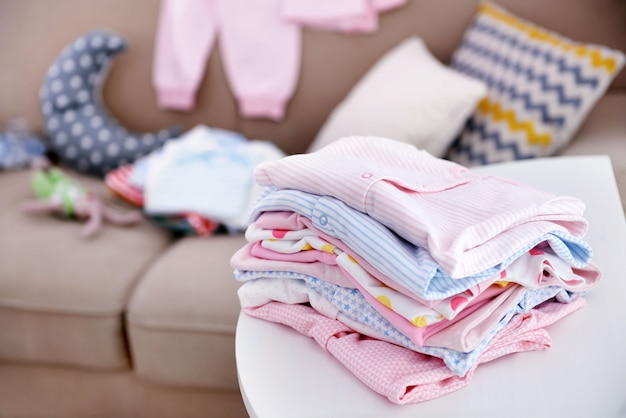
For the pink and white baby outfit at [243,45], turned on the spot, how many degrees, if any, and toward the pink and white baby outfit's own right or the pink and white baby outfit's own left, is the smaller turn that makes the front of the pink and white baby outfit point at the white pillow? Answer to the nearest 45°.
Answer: approximately 45° to the pink and white baby outfit's own left

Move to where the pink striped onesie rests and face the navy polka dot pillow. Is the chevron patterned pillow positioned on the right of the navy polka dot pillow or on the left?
right

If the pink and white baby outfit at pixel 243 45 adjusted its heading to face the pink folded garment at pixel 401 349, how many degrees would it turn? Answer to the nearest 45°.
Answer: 0° — it already faces it

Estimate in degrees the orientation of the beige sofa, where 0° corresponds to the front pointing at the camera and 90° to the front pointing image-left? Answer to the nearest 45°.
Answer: approximately 0°

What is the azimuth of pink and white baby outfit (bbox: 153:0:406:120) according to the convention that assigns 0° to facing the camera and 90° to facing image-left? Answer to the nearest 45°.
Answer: approximately 0°

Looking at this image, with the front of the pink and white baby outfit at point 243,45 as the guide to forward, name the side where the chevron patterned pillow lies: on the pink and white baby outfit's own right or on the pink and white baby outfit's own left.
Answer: on the pink and white baby outfit's own left
